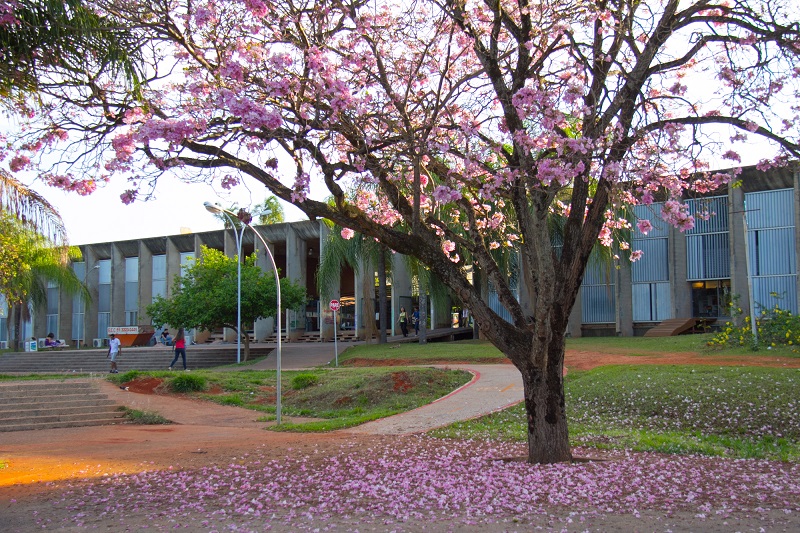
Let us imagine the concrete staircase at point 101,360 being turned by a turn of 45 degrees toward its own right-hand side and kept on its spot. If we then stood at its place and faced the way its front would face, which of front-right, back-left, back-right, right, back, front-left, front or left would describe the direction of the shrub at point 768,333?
left

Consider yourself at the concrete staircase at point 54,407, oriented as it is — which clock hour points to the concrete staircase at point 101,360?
the concrete staircase at point 101,360 is roughly at 6 o'clock from the concrete staircase at point 54,407.

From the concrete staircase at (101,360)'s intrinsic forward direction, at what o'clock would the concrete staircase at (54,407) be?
the concrete staircase at (54,407) is roughly at 12 o'clock from the concrete staircase at (101,360).

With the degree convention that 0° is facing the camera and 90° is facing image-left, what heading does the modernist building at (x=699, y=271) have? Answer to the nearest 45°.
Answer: approximately 45°

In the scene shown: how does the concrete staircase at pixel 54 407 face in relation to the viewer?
toward the camera

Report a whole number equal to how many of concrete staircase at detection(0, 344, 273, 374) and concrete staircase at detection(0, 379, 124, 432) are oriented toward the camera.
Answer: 2

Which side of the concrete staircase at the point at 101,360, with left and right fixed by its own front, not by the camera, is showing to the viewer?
front

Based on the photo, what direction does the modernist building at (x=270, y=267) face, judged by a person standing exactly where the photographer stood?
facing the viewer and to the left of the viewer

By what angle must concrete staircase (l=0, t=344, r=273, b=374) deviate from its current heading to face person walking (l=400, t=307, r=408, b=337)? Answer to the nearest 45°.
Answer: approximately 90° to its left

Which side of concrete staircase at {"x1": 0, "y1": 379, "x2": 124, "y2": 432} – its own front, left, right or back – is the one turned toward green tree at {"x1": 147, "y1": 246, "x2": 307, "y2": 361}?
back

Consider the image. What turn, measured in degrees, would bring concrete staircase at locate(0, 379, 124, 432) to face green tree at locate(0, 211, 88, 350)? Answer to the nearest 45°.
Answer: approximately 180°

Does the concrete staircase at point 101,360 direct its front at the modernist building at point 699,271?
no

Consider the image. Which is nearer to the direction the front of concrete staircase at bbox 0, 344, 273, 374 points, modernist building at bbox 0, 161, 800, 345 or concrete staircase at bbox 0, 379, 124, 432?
the concrete staircase
